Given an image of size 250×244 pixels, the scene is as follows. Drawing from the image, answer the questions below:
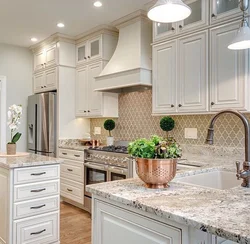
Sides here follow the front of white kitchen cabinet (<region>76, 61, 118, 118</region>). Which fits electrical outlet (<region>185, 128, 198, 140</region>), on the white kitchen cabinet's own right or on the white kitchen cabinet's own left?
on the white kitchen cabinet's own left

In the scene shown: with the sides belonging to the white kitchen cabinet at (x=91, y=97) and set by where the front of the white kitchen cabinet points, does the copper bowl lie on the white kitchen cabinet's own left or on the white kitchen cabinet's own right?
on the white kitchen cabinet's own left

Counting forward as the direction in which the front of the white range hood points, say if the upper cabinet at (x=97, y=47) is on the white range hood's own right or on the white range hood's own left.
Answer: on the white range hood's own right

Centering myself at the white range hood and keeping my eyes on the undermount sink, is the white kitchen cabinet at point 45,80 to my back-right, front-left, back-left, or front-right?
back-right
